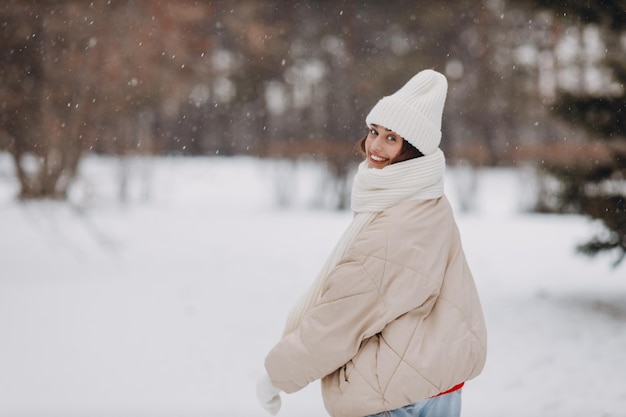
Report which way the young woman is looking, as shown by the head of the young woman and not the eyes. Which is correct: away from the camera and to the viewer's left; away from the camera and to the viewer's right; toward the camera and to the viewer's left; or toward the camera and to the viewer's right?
toward the camera and to the viewer's left

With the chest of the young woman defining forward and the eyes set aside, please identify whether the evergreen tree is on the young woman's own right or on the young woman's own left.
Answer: on the young woman's own right
